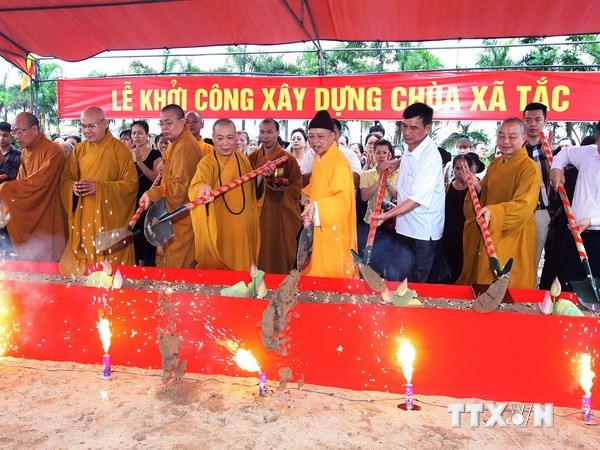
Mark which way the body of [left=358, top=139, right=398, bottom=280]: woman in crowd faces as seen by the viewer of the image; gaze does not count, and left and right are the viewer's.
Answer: facing the viewer

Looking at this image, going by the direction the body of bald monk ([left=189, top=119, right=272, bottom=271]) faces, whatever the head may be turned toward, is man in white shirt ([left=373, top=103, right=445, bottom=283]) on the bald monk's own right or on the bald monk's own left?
on the bald monk's own left

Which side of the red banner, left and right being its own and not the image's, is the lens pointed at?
front

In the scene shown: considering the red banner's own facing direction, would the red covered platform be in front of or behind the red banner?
in front

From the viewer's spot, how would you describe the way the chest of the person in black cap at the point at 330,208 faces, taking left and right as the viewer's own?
facing the viewer and to the left of the viewer

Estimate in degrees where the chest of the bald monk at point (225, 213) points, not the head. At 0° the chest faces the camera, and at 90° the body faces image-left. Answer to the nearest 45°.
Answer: approximately 0°

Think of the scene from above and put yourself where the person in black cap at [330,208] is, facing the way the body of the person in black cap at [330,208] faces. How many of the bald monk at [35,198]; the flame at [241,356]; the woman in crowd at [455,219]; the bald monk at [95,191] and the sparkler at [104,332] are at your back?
1

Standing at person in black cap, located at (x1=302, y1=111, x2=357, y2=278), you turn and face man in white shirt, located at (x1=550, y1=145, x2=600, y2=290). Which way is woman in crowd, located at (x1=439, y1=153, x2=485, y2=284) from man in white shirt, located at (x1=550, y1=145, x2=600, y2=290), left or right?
left

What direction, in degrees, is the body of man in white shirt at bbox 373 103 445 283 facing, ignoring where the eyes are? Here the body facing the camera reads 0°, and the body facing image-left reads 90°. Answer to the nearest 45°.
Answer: approximately 45°

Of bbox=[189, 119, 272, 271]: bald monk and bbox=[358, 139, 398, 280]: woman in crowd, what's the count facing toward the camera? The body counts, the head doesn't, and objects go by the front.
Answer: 2

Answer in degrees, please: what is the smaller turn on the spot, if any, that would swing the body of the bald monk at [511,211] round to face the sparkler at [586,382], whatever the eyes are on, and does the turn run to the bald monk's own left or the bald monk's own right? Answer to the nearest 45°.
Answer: approximately 45° to the bald monk's own left

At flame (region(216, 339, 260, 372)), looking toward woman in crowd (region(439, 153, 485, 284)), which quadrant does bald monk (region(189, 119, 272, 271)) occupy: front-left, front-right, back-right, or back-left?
front-left
